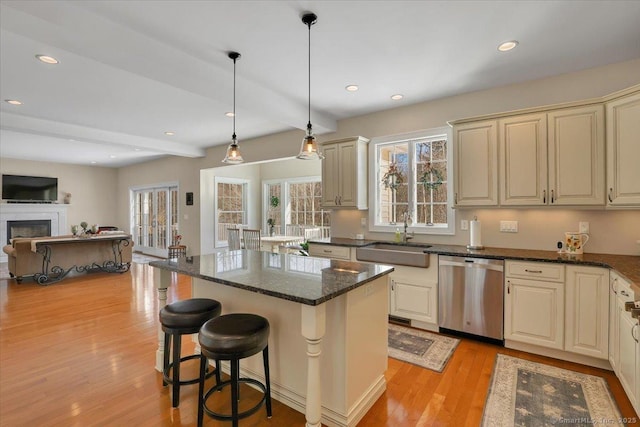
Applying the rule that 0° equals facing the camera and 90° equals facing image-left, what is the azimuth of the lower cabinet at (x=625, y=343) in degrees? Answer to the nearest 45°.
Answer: approximately 90°

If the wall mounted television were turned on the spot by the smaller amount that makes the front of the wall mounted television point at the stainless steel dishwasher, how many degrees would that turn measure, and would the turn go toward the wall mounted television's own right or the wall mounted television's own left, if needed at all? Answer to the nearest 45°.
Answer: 0° — it already faces it

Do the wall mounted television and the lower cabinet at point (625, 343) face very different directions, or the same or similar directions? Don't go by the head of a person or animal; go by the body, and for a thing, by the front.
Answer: very different directions

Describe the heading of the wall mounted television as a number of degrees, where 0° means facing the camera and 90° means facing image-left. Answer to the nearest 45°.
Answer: approximately 0°

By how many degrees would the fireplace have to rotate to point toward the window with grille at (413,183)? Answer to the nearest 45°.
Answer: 0° — it already faces it

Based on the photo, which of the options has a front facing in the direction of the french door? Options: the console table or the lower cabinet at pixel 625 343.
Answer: the lower cabinet

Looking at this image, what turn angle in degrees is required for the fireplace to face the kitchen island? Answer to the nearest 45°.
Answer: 0° — it already faces it

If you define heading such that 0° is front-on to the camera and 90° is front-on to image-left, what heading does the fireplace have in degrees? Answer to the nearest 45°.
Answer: approximately 0°
